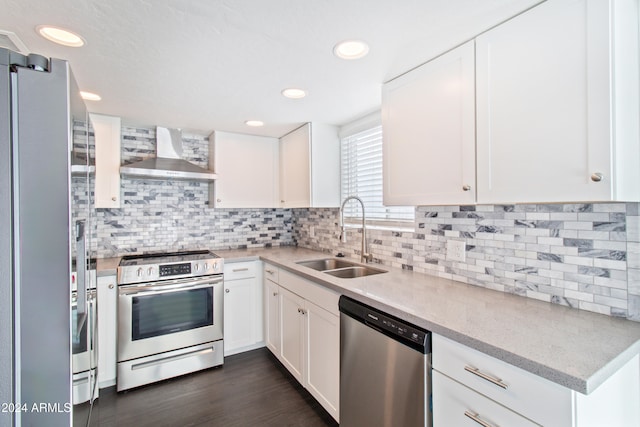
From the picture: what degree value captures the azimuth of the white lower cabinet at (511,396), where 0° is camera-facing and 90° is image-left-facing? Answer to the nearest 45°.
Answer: approximately 45°

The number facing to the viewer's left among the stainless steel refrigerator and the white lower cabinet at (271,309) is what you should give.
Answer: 1

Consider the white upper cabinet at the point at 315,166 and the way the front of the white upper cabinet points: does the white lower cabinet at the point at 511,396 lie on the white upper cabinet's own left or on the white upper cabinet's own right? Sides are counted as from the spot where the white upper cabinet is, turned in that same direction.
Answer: on the white upper cabinet's own left

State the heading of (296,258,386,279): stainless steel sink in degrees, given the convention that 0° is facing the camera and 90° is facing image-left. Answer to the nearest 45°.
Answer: approximately 45°

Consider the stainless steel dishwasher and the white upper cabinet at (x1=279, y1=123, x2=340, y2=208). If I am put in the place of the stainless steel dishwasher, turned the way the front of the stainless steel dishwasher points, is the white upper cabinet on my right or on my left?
on my right

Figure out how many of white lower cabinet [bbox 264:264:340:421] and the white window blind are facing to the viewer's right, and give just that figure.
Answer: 0

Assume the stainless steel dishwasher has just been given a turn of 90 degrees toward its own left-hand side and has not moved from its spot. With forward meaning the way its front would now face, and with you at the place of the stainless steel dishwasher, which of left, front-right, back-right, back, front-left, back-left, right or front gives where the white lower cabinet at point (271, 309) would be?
back

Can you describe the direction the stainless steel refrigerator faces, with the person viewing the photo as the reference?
facing to the right of the viewer

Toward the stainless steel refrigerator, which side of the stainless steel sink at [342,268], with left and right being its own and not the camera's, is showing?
front

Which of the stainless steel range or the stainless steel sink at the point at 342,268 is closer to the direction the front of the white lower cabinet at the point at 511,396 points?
the stainless steel range

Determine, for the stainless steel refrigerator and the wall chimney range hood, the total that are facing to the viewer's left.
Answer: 0

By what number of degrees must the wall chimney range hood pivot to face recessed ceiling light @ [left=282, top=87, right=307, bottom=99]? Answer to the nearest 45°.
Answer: approximately 45° to its left

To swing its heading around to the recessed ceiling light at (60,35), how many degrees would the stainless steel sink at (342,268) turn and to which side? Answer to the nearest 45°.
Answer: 0° — it already faces it
